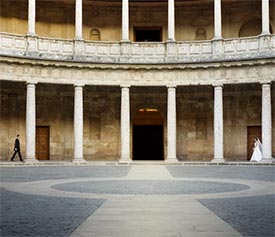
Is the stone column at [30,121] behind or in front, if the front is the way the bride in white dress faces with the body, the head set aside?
in front

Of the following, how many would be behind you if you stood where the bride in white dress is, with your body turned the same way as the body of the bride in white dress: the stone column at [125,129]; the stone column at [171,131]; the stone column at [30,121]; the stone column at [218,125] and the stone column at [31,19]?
0

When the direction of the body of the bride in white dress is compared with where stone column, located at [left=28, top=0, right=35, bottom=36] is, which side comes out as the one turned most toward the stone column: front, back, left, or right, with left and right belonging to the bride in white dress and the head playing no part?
front

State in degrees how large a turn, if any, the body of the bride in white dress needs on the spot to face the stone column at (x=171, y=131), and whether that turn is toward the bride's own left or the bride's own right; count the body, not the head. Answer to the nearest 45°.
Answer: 0° — they already face it

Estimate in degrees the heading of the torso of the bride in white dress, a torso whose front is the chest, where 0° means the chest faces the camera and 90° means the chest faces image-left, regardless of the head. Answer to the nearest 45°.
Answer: approximately 90°

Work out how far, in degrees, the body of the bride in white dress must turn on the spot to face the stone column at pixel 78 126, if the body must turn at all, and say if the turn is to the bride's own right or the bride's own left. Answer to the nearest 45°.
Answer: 0° — they already face it

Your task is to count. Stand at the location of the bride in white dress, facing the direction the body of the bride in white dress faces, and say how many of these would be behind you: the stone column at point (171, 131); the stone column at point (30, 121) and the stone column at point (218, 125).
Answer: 0

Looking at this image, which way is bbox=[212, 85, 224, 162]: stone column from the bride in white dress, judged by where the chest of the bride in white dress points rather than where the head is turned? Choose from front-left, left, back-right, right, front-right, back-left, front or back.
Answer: front-left
